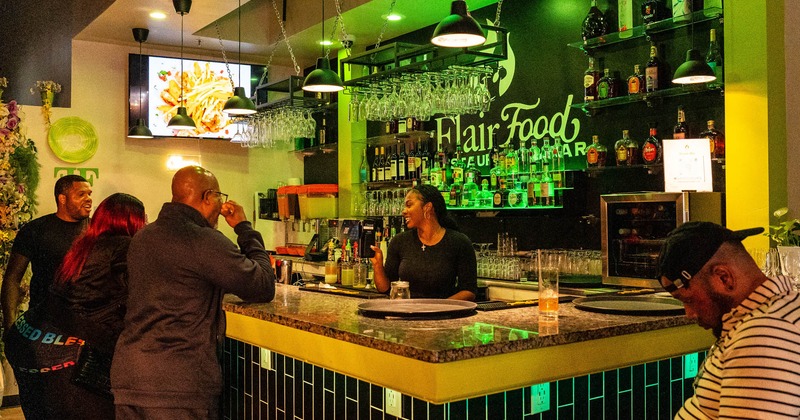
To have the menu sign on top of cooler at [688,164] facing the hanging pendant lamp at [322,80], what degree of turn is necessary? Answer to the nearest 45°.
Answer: approximately 90° to its right

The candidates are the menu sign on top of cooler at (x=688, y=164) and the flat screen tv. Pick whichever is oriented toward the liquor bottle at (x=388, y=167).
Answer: the flat screen tv

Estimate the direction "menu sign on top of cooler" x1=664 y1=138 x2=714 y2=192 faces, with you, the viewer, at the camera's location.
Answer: facing the viewer

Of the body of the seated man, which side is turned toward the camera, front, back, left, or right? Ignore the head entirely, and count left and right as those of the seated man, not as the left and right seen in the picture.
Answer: left

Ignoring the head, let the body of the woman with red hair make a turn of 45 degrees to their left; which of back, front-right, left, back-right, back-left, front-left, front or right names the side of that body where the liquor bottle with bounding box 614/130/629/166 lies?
right

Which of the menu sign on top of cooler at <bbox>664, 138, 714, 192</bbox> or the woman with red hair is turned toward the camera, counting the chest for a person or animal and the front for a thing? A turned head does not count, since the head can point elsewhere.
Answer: the menu sign on top of cooler

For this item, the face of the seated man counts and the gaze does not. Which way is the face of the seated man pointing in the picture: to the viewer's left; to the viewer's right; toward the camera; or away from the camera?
to the viewer's left

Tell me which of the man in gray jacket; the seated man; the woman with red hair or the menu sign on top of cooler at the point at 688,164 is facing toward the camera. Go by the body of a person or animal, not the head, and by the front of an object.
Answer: the menu sign on top of cooler

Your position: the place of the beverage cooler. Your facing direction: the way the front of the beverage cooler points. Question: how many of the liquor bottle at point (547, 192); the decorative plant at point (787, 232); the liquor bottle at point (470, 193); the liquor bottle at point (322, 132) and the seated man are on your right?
3

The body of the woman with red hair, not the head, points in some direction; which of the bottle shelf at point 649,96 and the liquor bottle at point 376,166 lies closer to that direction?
the liquor bottle

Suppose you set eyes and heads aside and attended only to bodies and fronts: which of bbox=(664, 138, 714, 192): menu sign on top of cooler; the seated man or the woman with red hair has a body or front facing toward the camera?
the menu sign on top of cooler

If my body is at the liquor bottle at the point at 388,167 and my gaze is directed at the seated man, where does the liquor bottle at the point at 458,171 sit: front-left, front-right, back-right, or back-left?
front-left

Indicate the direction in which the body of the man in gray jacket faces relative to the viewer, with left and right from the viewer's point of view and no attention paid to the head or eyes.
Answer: facing away from the viewer and to the right of the viewer

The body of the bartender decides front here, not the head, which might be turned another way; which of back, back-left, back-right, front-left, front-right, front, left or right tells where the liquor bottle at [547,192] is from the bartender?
back

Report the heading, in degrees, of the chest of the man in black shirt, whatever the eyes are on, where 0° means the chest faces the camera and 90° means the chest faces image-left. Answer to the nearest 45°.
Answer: approximately 315°
